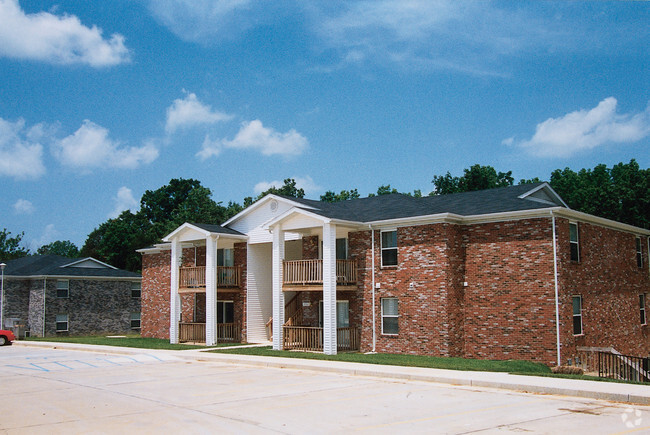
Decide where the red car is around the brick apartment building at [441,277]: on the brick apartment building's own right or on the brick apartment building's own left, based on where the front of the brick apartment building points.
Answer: on the brick apartment building's own right

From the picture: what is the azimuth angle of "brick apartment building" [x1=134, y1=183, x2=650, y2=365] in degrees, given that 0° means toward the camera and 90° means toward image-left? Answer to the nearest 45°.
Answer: approximately 45°
